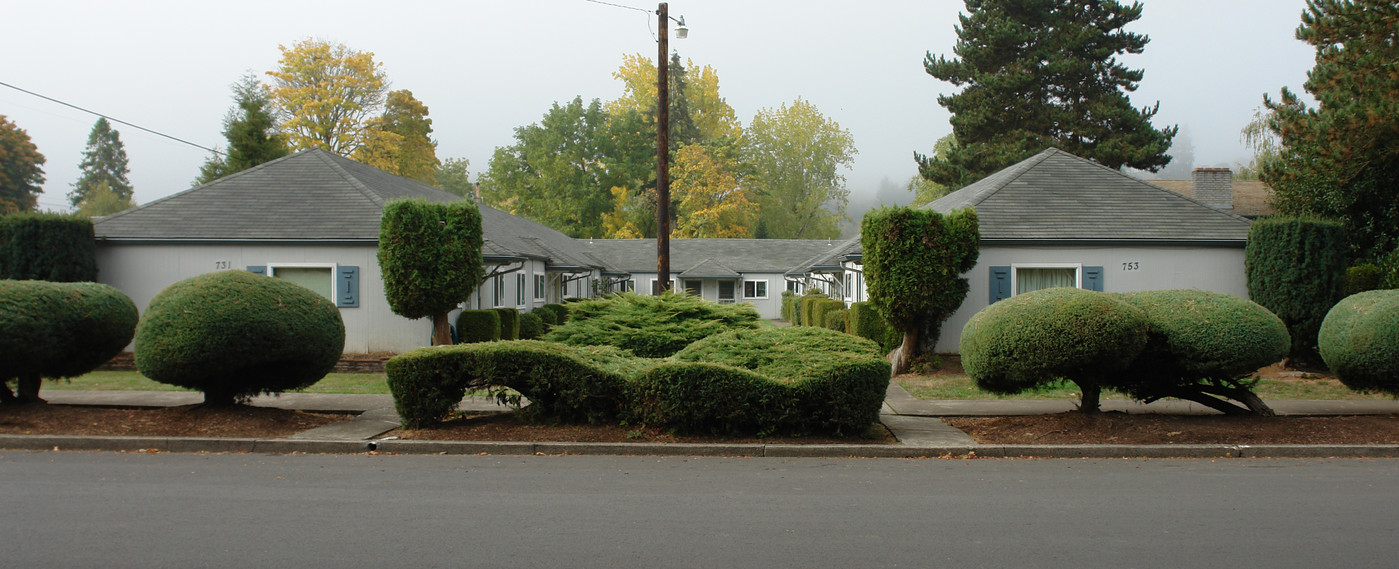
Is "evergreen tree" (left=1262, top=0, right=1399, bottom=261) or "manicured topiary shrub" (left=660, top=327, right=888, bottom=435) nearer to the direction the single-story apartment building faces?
the manicured topiary shrub

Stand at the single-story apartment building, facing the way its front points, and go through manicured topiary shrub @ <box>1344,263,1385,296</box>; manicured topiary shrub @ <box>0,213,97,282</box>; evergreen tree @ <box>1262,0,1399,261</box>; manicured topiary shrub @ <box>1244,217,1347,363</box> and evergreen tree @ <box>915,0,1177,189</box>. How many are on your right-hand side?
1

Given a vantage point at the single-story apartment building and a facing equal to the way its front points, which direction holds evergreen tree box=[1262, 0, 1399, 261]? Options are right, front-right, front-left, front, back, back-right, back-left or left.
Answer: left

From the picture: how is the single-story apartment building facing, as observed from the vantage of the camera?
facing the viewer

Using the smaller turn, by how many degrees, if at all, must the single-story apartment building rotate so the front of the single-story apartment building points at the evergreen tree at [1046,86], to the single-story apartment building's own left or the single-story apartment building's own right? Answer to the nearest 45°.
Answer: approximately 135° to the single-story apartment building's own left

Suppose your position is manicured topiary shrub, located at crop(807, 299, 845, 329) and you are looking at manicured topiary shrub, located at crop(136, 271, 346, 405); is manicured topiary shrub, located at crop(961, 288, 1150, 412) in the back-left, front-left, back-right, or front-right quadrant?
front-left

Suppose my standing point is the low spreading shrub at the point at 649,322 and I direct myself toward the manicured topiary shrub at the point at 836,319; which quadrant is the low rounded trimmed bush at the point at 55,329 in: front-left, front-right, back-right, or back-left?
back-left

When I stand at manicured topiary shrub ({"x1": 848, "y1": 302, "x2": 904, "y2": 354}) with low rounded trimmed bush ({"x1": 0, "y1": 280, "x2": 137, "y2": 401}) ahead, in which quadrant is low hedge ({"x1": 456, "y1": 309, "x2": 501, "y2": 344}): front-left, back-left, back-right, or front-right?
front-right

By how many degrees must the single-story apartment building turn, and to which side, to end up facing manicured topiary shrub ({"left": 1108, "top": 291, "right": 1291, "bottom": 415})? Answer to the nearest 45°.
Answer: approximately 45° to its left

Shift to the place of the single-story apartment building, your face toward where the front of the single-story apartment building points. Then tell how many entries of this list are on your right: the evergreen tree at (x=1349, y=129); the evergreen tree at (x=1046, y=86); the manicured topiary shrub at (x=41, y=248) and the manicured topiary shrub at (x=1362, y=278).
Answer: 1

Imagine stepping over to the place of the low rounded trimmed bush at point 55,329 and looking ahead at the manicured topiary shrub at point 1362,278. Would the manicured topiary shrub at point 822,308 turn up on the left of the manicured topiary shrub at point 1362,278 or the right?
left

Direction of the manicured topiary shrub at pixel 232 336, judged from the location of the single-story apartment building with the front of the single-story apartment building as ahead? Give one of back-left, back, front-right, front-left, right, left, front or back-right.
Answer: front
